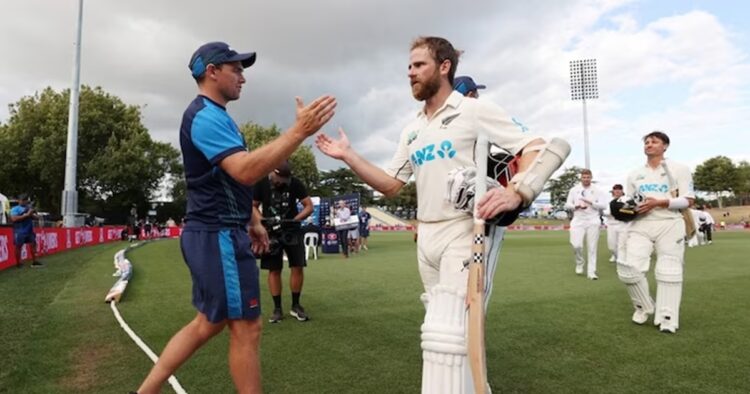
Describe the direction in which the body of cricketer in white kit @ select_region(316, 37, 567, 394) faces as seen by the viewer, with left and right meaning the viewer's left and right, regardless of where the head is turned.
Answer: facing the viewer and to the left of the viewer

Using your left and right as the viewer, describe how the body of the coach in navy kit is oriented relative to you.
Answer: facing to the right of the viewer

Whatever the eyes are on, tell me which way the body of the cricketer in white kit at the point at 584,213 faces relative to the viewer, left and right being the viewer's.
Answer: facing the viewer

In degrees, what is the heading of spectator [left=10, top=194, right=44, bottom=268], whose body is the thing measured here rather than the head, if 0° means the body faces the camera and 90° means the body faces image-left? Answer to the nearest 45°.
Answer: approximately 315°

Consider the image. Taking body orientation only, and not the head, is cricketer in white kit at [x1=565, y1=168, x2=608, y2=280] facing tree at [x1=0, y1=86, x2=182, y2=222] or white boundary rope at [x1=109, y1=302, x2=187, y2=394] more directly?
the white boundary rope

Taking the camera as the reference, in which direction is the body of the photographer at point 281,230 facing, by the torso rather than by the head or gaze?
toward the camera

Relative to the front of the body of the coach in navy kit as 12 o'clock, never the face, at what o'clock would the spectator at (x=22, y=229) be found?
The spectator is roughly at 8 o'clock from the coach in navy kit.

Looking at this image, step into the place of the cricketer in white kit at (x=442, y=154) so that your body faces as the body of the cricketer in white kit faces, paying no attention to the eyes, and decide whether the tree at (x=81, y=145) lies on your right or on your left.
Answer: on your right

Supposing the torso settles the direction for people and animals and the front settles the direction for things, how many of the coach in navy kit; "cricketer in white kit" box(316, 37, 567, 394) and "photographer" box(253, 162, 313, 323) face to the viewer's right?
1

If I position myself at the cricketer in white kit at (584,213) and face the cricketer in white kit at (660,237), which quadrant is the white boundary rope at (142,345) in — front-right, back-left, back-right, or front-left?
front-right

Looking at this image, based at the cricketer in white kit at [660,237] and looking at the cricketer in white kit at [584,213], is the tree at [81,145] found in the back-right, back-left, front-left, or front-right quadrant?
front-left

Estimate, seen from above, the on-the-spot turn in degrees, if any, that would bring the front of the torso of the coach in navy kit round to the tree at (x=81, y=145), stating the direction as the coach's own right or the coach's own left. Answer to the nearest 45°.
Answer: approximately 90° to the coach's own left

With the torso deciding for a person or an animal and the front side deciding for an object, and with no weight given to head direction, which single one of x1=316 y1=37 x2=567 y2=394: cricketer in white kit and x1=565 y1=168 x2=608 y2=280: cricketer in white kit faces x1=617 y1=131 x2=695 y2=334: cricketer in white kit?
x1=565 y1=168 x2=608 y2=280: cricketer in white kit

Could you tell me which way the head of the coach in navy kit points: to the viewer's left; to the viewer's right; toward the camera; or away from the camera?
to the viewer's right

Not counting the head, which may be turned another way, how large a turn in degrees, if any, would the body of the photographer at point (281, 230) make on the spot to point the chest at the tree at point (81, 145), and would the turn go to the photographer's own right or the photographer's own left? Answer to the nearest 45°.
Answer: approximately 135° to the photographer's own right
